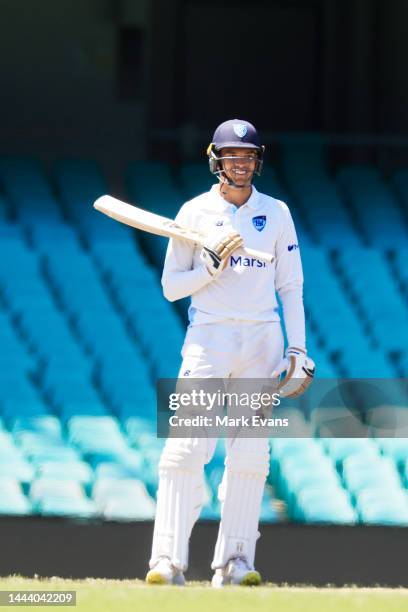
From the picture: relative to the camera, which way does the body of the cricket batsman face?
toward the camera

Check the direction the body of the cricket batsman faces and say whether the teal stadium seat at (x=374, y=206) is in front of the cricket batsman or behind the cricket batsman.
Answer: behind

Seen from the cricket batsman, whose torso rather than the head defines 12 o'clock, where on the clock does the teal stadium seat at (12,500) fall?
The teal stadium seat is roughly at 5 o'clock from the cricket batsman.
